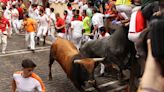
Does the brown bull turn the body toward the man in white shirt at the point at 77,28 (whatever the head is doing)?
no

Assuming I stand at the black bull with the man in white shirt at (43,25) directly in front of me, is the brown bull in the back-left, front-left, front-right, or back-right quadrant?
front-left

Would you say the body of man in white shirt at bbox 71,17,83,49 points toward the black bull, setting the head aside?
no
